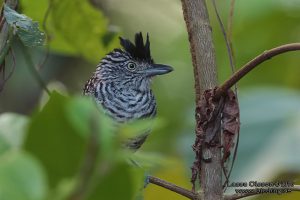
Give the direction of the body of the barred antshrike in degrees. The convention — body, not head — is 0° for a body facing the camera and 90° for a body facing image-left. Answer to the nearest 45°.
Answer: approximately 270°

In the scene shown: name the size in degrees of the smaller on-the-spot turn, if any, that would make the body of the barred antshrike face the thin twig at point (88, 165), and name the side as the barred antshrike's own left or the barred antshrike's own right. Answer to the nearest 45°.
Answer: approximately 90° to the barred antshrike's own right

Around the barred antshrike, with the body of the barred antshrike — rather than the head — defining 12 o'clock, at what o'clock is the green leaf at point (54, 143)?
The green leaf is roughly at 3 o'clock from the barred antshrike.

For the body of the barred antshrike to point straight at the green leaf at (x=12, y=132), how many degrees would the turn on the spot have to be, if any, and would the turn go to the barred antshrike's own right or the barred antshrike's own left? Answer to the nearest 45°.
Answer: approximately 90° to the barred antshrike's own right

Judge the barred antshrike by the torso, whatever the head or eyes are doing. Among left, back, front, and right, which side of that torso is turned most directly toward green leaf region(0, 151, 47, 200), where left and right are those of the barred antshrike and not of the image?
right

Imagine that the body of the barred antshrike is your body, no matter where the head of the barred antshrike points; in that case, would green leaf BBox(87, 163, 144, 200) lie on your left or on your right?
on your right
